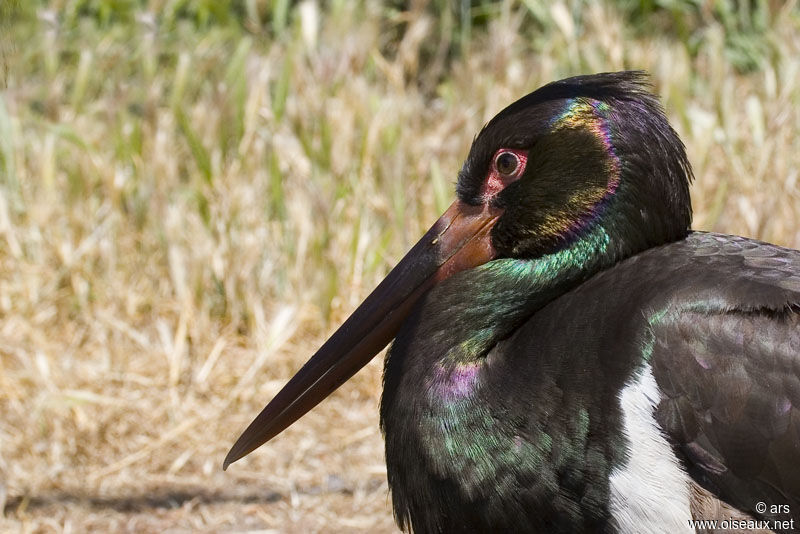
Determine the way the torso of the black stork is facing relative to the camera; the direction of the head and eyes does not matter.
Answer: to the viewer's left
